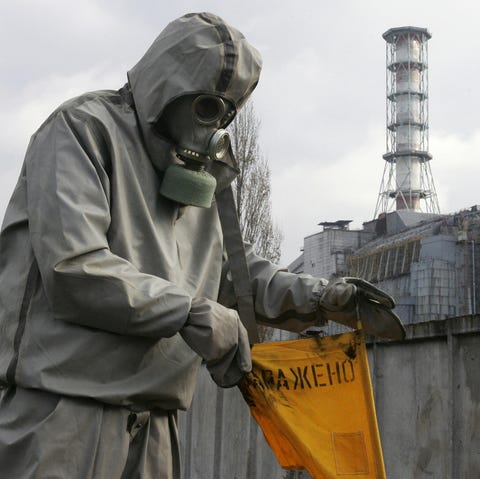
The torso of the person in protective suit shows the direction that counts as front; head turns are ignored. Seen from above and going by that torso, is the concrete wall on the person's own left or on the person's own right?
on the person's own left

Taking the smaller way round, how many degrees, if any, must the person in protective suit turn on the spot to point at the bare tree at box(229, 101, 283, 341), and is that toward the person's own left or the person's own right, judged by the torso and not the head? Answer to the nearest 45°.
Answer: approximately 135° to the person's own left

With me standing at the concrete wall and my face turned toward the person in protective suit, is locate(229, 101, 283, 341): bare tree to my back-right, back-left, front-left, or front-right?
back-right

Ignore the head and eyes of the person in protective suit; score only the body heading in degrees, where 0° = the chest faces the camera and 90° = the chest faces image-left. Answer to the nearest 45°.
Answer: approximately 315°

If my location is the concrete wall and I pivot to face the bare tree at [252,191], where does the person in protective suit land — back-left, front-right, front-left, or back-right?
back-left
